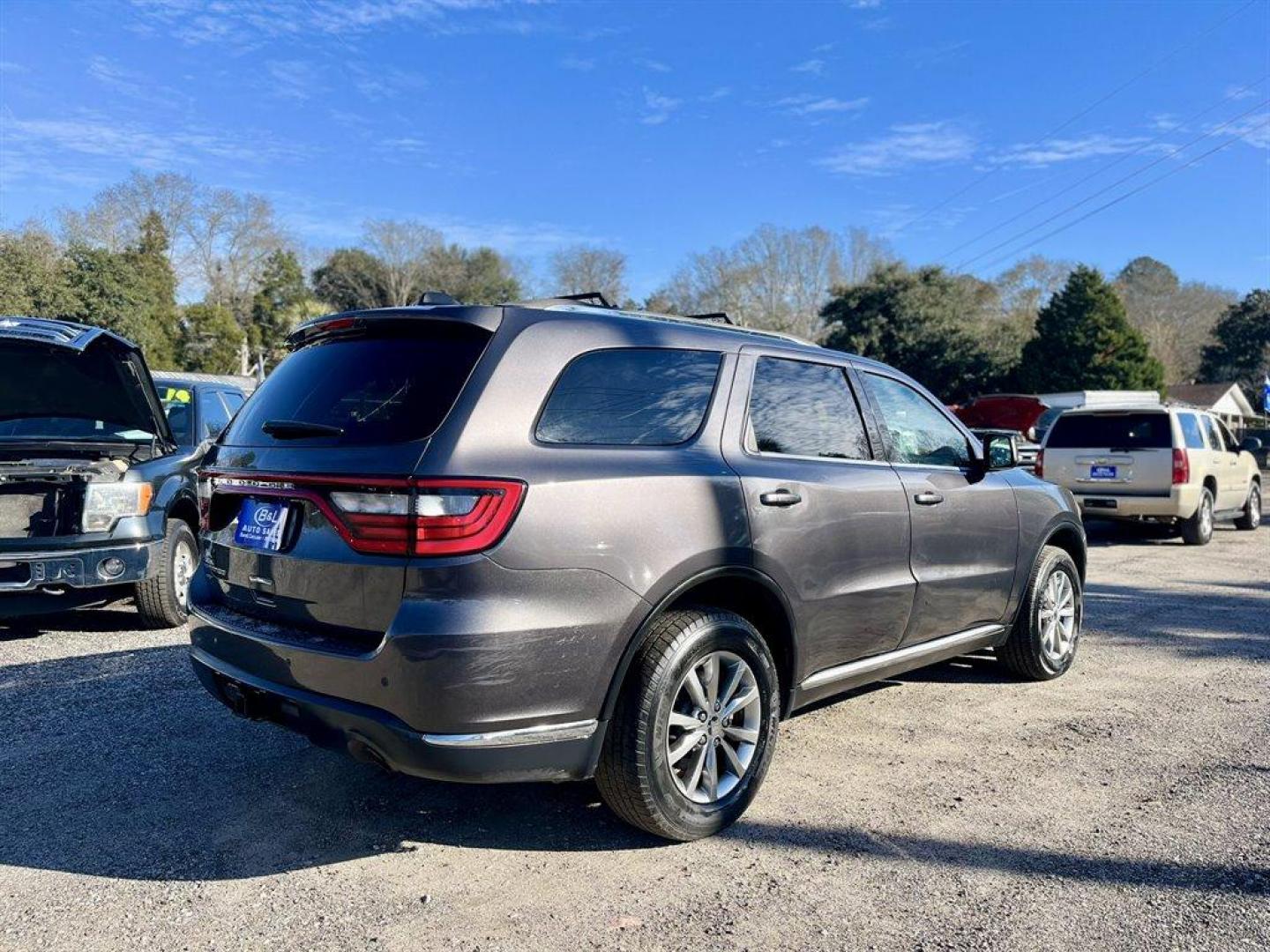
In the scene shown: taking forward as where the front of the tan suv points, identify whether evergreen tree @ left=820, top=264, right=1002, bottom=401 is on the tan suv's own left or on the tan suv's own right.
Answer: on the tan suv's own left

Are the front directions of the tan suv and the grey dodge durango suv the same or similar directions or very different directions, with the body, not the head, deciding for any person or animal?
same or similar directions

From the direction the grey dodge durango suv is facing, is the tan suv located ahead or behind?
ahead

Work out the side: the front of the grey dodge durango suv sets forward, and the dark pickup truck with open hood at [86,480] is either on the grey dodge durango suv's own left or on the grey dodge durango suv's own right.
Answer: on the grey dodge durango suv's own left

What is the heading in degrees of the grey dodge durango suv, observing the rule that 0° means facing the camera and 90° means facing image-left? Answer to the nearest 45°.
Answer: approximately 225°

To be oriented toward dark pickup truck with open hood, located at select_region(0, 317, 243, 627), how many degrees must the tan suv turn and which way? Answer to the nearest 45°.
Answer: approximately 180°

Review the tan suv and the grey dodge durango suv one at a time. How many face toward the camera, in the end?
0

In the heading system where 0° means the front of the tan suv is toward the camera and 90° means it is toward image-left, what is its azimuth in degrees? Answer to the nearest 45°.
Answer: approximately 225°
